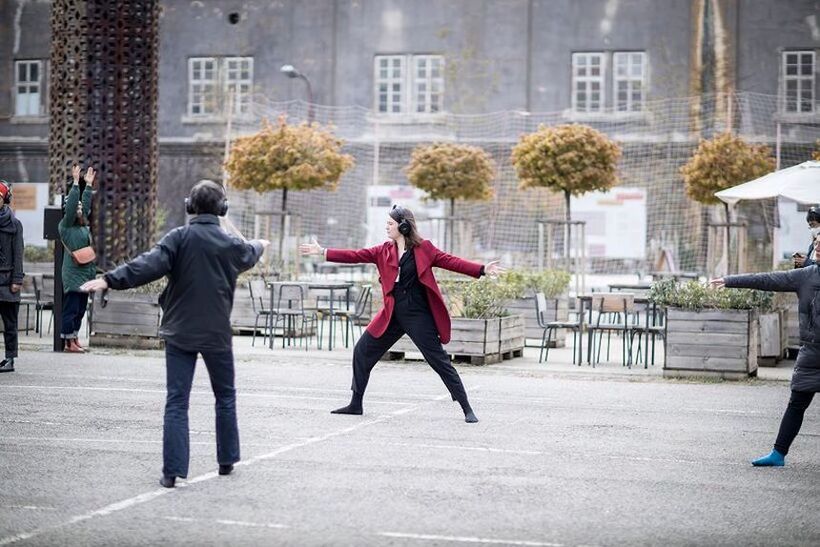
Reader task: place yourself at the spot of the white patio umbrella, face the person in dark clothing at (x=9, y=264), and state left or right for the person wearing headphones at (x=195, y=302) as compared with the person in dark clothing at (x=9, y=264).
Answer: left

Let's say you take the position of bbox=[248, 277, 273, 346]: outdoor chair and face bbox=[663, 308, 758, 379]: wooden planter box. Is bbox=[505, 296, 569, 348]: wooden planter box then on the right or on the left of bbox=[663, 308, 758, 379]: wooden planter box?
left

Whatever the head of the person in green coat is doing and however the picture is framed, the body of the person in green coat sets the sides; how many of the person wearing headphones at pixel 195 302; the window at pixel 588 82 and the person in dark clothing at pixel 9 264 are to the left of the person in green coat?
1

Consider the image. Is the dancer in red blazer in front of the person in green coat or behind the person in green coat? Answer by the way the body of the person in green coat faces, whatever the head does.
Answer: in front

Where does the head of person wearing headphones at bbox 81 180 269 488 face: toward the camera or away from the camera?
away from the camera

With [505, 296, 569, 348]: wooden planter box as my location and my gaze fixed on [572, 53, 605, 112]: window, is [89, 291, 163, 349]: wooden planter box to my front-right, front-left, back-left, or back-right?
back-left
